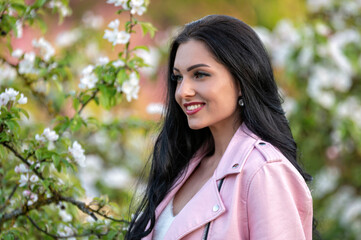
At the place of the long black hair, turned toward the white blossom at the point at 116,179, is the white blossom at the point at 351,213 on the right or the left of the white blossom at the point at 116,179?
right

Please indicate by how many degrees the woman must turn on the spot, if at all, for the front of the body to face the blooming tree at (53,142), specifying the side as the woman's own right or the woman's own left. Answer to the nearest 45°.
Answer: approximately 45° to the woman's own right

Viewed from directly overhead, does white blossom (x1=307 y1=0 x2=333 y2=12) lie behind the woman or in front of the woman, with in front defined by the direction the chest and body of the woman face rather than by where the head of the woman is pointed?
behind

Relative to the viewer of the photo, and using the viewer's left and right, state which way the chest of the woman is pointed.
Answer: facing the viewer and to the left of the viewer

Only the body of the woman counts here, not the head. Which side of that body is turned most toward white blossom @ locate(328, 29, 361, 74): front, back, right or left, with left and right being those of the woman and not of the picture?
back

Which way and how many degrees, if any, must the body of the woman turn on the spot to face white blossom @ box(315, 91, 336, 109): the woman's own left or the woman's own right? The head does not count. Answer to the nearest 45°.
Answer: approximately 135° to the woman's own right

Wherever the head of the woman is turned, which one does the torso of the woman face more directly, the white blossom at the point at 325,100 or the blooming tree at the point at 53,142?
the blooming tree

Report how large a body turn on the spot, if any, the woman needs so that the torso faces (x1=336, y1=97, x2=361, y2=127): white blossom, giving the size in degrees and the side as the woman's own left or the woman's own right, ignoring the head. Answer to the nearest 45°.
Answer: approximately 180°

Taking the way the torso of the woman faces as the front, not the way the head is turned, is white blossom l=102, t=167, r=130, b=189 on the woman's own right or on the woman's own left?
on the woman's own right

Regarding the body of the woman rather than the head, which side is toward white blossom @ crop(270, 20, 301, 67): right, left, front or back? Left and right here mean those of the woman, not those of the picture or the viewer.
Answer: back

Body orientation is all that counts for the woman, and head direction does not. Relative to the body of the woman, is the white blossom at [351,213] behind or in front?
behind
